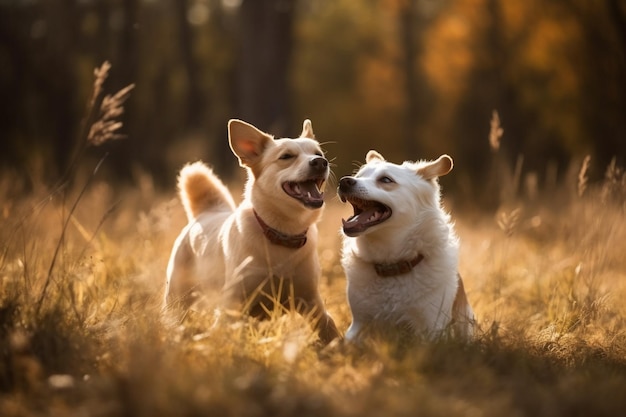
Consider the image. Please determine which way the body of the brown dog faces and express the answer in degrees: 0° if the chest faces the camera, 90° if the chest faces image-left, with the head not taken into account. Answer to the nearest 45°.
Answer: approximately 315°

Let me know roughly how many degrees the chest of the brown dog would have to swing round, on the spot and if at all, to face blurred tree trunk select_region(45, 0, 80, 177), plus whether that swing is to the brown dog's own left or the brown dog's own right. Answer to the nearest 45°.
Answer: approximately 135° to the brown dog's own left

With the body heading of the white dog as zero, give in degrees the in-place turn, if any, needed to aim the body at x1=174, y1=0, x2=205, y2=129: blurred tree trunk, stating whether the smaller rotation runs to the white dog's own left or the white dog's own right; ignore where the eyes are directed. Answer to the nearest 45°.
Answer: approximately 135° to the white dog's own right

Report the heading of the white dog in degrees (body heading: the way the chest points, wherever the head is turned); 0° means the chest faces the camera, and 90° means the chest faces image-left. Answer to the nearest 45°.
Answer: approximately 45°

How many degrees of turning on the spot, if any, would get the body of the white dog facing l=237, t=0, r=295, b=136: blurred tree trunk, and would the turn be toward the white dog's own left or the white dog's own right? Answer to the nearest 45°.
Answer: approximately 135° to the white dog's own right

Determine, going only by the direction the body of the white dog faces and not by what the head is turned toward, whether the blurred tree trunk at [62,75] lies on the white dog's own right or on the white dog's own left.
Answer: on the white dog's own right

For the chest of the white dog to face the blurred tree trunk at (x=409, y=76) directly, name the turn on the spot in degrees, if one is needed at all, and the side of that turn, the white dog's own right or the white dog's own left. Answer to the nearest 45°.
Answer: approximately 135° to the white dog's own right

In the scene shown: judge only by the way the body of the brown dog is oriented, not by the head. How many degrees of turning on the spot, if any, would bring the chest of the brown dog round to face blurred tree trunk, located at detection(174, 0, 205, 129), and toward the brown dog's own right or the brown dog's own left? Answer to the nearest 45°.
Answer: approximately 135° to the brown dog's own left

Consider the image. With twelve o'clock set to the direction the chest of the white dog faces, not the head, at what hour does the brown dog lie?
The brown dog is roughly at 2 o'clock from the white dog.

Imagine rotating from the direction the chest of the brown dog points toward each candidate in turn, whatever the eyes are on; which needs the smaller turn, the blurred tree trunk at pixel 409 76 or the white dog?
the white dog

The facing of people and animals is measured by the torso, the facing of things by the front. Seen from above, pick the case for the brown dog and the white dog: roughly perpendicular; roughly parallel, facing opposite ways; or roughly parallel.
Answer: roughly perpendicular

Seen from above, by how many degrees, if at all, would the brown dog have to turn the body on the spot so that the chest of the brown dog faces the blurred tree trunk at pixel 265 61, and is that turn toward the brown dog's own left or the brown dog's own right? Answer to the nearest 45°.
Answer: approximately 135° to the brown dog's own left
